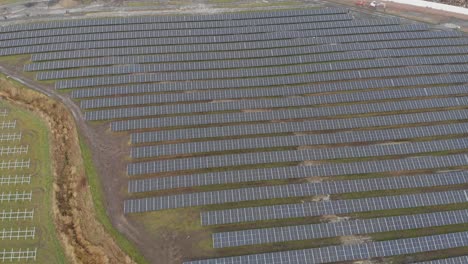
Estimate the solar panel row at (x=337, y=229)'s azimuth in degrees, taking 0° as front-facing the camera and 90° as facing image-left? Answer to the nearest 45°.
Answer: approximately 0°

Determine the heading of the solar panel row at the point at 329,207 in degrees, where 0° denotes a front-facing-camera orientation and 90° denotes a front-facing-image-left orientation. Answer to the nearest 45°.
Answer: approximately 0°

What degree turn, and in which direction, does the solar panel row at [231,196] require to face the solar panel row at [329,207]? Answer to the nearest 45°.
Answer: approximately 90° to its left

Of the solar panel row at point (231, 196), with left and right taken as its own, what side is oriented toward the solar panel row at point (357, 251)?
left

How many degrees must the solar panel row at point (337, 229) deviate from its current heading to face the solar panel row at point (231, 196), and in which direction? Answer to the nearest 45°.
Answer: approximately 90° to its right

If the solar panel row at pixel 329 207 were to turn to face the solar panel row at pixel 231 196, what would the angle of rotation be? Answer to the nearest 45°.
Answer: approximately 90° to its right
